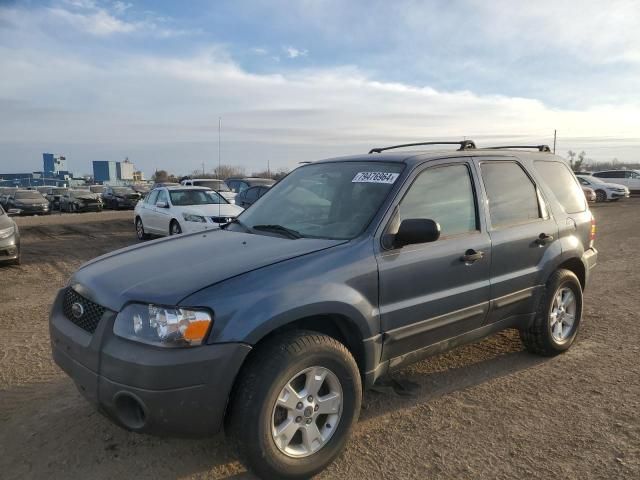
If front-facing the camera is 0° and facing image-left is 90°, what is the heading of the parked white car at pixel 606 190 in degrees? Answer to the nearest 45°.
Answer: approximately 315°

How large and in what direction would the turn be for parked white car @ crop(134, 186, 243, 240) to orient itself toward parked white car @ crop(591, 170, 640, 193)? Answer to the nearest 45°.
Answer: approximately 90° to its left

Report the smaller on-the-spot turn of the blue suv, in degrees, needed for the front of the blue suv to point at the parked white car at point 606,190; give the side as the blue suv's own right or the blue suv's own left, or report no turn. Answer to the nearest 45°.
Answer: approximately 180°

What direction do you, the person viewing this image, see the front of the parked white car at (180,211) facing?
facing the viewer and to the right of the viewer

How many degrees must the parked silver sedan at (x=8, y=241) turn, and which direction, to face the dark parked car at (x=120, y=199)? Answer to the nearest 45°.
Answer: approximately 135° to its left

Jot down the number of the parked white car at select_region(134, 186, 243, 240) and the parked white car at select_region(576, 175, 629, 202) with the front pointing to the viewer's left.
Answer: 0
